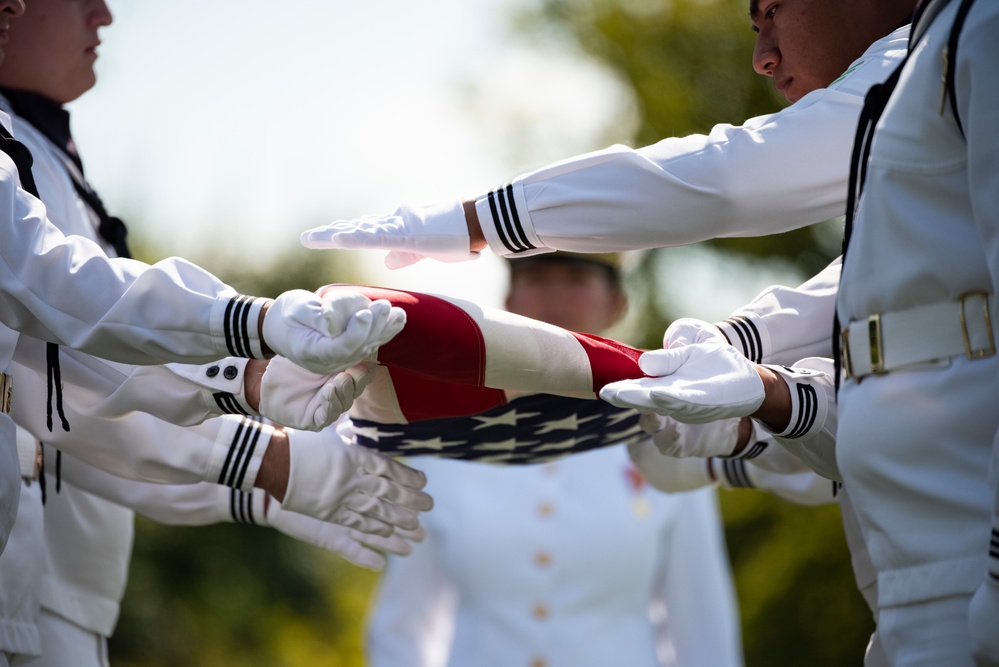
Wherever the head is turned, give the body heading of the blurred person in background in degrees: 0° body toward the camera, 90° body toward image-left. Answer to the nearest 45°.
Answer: approximately 0°
